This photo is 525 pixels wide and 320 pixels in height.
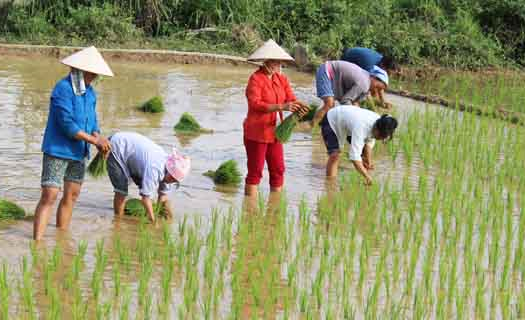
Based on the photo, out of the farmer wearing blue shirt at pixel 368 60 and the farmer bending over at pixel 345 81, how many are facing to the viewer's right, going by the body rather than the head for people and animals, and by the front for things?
2

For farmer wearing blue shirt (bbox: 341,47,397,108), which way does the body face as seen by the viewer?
to the viewer's right

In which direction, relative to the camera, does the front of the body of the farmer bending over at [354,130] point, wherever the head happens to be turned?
to the viewer's right

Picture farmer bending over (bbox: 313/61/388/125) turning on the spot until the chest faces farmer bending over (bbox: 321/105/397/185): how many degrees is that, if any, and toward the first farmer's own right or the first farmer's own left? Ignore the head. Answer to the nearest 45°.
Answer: approximately 90° to the first farmer's own right

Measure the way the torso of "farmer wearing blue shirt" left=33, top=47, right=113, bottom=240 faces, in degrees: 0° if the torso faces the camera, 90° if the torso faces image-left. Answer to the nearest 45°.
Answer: approximately 315°

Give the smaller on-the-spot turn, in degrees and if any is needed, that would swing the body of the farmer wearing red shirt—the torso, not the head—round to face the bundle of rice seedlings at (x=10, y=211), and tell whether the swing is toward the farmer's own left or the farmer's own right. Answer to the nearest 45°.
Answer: approximately 90° to the farmer's own right

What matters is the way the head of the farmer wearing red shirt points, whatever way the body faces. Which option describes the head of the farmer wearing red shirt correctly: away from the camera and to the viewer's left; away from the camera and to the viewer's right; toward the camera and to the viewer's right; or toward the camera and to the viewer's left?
toward the camera and to the viewer's right

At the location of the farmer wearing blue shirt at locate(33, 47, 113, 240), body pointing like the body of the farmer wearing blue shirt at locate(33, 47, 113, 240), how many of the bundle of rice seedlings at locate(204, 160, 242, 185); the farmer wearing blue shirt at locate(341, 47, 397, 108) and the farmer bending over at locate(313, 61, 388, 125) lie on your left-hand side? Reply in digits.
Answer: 3

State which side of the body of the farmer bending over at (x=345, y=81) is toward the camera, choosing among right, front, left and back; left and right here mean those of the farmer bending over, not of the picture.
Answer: right

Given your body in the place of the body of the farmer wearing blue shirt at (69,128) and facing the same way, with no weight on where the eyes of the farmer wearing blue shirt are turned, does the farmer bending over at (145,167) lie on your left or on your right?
on your left

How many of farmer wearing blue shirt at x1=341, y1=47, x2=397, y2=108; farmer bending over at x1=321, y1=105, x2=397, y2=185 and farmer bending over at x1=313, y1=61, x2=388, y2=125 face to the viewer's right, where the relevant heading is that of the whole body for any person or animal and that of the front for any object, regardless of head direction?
3

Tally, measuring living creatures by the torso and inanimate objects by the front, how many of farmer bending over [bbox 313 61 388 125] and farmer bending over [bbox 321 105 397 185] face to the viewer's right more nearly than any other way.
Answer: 2

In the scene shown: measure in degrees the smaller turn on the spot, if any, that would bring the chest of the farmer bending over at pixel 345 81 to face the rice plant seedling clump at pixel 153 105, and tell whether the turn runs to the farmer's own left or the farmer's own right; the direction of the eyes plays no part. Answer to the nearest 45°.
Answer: approximately 135° to the farmer's own left
